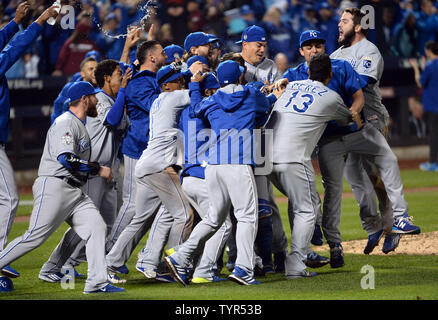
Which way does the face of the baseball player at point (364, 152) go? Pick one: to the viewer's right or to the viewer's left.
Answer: to the viewer's left

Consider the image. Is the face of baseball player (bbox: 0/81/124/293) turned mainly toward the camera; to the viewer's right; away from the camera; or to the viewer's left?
to the viewer's right

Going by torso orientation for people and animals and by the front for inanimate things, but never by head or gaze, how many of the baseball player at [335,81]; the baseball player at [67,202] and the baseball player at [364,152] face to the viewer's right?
1

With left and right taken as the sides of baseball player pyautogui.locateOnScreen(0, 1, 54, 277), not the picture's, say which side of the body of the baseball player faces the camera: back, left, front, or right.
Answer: right

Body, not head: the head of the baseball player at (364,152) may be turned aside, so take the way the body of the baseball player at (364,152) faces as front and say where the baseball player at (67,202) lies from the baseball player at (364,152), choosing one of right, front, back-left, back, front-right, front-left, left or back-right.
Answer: front-left

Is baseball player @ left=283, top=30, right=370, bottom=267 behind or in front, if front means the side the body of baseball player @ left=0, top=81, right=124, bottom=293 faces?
in front

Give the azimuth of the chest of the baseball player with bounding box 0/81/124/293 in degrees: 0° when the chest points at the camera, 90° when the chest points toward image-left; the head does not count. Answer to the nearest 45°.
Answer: approximately 270°

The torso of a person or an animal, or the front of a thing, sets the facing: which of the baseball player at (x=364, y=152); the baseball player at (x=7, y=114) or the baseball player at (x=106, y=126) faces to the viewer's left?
the baseball player at (x=364, y=152)

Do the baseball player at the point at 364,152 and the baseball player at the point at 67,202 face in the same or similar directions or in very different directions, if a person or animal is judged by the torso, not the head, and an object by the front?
very different directions
